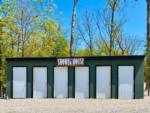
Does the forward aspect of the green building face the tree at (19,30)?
no

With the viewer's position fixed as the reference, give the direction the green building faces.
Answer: facing the viewer
